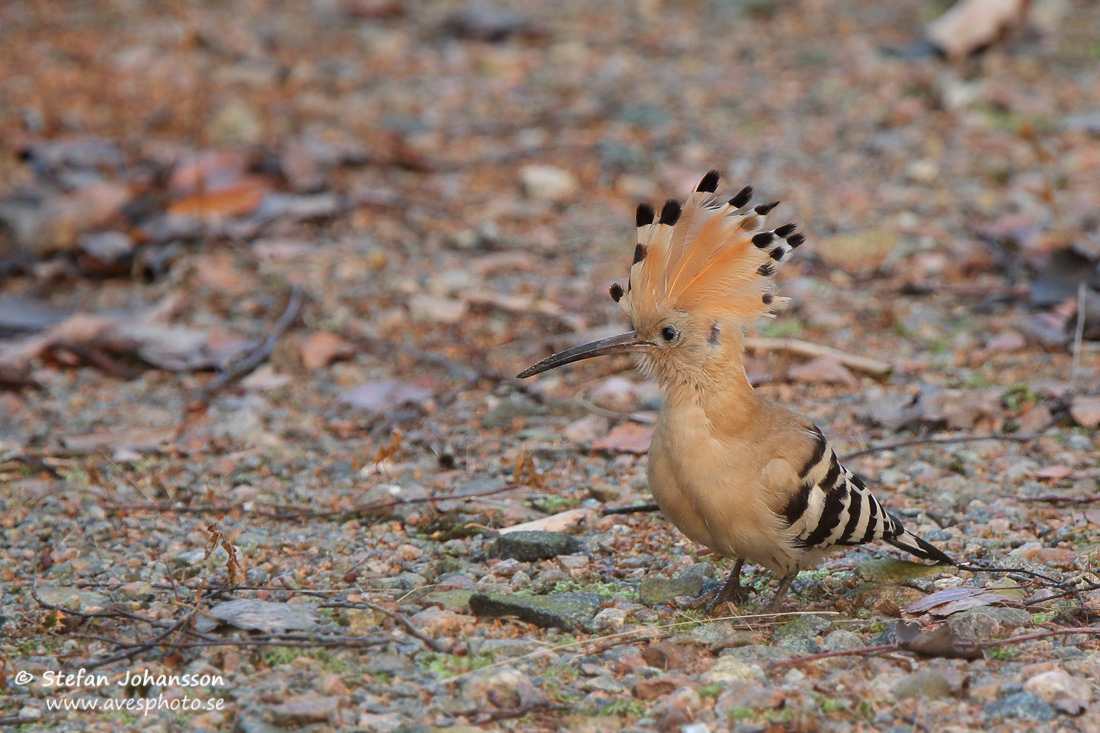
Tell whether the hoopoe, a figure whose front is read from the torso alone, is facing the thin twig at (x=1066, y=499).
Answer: no

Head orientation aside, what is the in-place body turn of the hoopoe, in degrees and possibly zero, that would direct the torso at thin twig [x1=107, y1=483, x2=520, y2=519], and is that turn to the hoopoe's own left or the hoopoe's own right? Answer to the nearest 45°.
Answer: approximately 45° to the hoopoe's own right

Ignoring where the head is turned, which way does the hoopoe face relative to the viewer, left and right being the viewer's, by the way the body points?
facing the viewer and to the left of the viewer

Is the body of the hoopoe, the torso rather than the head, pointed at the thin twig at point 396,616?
yes

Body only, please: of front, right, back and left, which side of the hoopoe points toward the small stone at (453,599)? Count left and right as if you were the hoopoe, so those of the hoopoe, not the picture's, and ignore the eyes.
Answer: front

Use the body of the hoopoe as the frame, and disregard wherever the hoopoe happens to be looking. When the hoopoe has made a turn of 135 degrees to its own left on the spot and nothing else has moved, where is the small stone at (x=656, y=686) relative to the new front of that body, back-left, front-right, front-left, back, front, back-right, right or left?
right

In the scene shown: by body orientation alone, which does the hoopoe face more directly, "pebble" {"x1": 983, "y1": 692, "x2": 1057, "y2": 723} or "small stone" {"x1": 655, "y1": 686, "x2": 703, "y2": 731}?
the small stone

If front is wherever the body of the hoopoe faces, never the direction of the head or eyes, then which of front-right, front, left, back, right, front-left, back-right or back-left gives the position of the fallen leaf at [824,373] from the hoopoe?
back-right

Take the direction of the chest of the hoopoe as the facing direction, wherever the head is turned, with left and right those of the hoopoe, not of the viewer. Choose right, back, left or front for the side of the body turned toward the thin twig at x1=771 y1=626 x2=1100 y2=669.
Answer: left

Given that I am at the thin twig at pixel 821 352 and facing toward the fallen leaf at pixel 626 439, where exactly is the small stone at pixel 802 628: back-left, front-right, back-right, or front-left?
front-left

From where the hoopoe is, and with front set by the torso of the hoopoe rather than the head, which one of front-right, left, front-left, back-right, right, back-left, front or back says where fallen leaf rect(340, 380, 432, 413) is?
right

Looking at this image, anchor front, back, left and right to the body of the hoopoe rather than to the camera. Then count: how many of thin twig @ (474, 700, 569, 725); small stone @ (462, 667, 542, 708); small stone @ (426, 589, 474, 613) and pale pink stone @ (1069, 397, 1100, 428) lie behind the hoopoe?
1

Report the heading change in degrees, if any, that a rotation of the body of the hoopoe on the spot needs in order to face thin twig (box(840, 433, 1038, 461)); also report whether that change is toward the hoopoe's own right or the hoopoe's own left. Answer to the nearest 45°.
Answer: approximately 180°

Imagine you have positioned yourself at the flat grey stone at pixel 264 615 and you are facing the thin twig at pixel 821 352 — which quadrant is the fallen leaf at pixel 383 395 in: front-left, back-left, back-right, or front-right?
front-left
